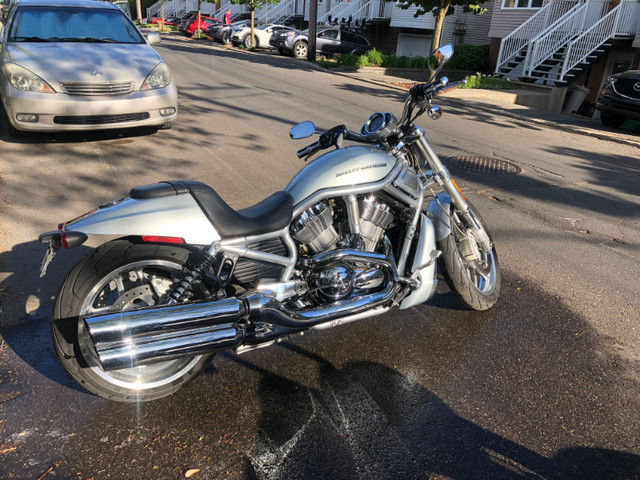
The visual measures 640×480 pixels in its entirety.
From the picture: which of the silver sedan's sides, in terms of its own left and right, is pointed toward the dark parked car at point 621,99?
left

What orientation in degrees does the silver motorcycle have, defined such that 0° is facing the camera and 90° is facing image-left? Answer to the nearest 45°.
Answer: approximately 225°

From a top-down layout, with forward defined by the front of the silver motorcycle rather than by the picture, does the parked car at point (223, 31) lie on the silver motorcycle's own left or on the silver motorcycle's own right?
on the silver motorcycle's own left

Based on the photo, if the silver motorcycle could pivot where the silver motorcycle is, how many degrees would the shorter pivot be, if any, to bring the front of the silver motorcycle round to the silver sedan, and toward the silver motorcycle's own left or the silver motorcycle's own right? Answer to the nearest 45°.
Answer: approximately 90° to the silver motorcycle's own left

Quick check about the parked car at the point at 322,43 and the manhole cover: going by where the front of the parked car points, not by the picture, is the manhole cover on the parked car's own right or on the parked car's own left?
on the parked car's own left

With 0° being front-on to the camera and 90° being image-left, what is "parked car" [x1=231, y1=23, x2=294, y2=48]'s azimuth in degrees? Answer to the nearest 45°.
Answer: approximately 45°

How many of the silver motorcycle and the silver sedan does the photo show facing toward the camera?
1

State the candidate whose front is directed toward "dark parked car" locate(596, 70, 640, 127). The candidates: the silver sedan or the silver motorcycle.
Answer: the silver motorcycle

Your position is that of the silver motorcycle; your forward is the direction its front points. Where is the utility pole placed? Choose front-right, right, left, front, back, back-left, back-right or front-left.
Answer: front-left

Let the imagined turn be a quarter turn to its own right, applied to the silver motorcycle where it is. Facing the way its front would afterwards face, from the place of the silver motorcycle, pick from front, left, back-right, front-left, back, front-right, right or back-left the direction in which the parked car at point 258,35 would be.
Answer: back-left

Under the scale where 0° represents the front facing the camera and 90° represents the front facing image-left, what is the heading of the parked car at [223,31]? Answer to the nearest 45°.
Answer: approximately 45°

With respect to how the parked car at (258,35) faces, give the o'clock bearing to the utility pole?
The utility pole is roughly at 10 o'clock from the parked car.

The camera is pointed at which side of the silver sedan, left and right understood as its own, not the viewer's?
front

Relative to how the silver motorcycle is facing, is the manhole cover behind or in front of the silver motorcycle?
in front
